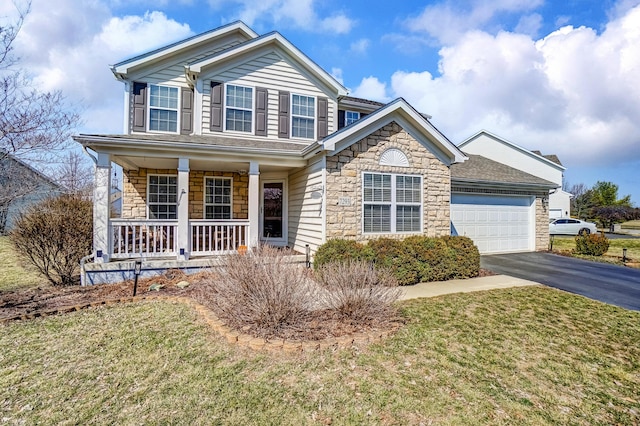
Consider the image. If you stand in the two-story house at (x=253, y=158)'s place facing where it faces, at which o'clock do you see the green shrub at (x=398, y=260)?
The green shrub is roughly at 10 o'clock from the two-story house.

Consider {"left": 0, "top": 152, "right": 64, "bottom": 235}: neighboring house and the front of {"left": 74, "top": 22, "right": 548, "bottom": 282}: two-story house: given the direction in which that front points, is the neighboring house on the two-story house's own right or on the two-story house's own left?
on the two-story house's own right

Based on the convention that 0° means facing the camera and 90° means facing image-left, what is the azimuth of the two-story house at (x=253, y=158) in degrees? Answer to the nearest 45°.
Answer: approximately 0°

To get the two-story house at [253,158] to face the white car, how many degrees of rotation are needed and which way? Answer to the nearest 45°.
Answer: approximately 135° to its left

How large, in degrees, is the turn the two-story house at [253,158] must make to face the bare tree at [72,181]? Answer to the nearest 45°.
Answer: approximately 90° to its right

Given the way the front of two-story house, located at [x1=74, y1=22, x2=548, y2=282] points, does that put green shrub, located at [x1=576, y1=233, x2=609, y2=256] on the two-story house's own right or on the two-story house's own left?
on the two-story house's own left

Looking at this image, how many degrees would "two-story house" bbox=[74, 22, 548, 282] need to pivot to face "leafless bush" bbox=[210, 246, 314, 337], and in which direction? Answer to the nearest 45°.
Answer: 0° — it already faces it

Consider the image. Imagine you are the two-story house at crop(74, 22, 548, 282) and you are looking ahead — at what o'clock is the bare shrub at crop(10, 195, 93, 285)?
The bare shrub is roughly at 2 o'clock from the two-story house.
